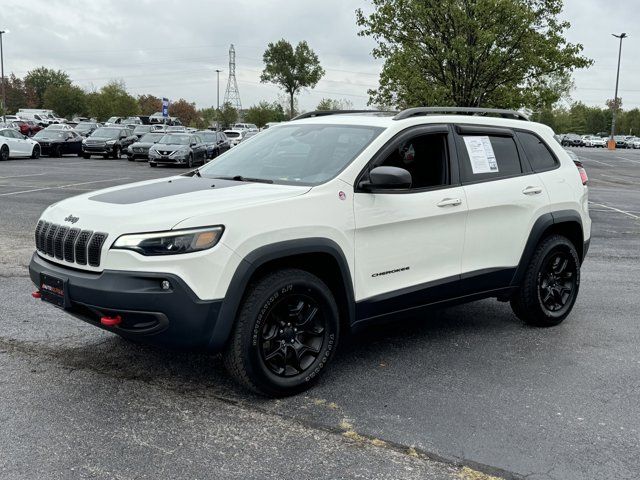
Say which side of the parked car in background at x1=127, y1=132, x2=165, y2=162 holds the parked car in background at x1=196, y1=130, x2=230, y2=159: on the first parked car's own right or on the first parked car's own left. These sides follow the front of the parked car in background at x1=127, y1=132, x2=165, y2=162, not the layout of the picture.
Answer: on the first parked car's own left

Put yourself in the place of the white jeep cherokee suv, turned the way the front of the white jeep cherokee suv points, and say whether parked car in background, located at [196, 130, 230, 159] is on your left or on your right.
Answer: on your right

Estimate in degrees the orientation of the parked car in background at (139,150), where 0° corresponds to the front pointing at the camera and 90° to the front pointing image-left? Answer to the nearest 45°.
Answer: approximately 45°

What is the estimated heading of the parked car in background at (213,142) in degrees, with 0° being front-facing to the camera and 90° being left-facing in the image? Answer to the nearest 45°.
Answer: approximately 45°

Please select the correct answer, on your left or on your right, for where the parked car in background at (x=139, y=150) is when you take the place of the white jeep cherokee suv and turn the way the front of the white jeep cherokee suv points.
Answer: on your right
